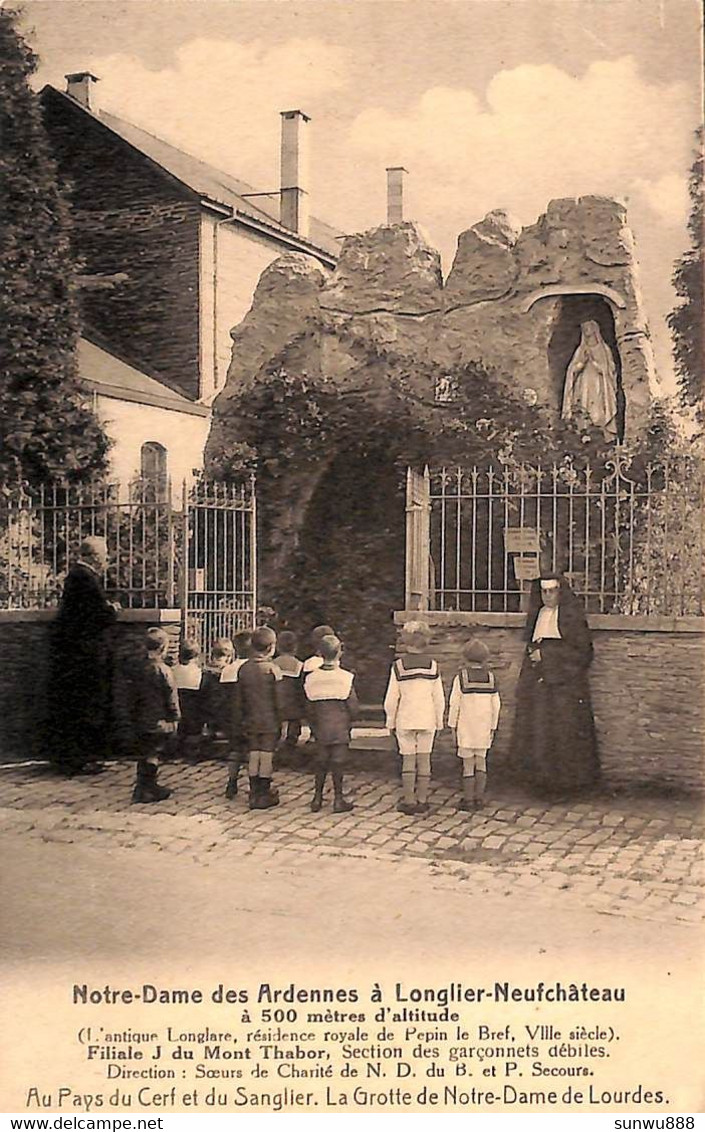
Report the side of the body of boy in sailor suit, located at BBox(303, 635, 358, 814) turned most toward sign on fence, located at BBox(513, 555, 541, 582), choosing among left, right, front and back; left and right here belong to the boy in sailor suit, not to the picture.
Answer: right

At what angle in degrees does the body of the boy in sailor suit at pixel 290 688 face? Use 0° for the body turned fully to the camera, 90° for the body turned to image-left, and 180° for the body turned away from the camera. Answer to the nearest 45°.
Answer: approximately 180°

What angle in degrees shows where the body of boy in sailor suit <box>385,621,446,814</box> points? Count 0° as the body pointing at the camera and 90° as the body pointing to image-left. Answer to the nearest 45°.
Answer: approximately 180°

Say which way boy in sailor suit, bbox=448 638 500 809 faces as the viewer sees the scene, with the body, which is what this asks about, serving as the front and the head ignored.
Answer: away from the camera

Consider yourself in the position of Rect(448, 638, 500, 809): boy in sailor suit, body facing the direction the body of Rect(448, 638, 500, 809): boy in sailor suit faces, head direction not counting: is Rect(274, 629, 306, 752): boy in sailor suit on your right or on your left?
on your left

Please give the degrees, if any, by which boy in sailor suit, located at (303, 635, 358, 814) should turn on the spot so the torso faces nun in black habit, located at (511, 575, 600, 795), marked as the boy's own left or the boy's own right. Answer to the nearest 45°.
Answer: approximately 90° to the boy's own right

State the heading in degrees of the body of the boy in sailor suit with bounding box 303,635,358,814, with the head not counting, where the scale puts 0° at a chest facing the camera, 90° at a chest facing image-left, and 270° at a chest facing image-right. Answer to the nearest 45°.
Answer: approximately 180°

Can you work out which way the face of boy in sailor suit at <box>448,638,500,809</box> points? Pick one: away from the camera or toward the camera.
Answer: away from the camera
